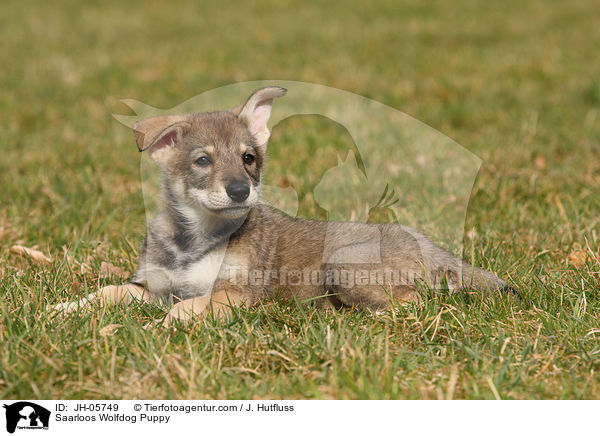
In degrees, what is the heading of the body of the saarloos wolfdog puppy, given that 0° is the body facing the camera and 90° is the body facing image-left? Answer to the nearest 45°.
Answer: approximately 45°

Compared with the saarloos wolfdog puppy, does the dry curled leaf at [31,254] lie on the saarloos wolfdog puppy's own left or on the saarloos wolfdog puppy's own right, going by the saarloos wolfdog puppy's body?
on the saarloos wolfdog puppy's own right
